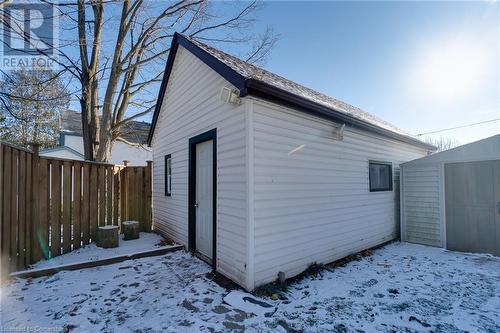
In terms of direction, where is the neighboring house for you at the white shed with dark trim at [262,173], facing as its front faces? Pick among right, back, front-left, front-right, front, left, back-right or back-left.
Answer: right

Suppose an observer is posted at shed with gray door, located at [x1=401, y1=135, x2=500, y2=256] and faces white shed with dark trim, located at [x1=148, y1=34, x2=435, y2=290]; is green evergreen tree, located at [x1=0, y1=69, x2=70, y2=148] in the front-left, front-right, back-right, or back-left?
front-right

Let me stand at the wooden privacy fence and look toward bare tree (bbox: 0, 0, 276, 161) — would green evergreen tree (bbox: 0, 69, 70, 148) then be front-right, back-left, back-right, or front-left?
front-left

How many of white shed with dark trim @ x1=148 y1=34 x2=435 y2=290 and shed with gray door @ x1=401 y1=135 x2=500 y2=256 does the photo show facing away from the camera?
0

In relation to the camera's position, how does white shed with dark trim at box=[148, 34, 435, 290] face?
facing the viewer and to the left of the viewer

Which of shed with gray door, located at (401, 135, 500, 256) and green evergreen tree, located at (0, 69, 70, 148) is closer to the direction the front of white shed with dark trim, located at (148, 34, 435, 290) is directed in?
the green evergreen tree

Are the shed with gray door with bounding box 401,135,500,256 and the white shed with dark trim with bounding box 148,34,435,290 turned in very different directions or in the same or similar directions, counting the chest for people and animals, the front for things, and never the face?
same or similar directions
